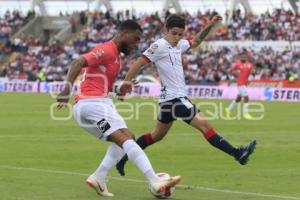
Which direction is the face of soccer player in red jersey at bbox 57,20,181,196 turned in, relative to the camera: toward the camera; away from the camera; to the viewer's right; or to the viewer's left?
to the viewer's right

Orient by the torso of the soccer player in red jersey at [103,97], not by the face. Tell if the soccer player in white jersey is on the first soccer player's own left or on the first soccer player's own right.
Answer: on the first soccer player's own left

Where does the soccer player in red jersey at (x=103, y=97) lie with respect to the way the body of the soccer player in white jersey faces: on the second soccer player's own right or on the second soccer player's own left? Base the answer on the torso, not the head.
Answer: on the second soccer player's own right

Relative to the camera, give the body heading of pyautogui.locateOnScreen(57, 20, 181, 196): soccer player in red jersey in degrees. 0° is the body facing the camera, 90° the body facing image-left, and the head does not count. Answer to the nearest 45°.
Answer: approximately 270°
